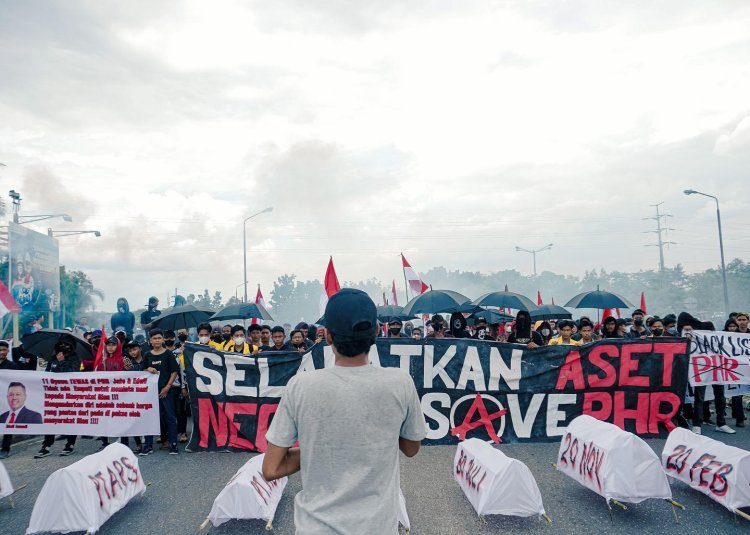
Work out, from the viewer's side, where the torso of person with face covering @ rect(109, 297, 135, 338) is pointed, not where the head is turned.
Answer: toward the camera

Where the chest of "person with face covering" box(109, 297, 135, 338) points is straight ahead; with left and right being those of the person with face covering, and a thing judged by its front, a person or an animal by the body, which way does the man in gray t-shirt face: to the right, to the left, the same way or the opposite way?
the opposite way

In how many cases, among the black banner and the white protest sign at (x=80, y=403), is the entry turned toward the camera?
2

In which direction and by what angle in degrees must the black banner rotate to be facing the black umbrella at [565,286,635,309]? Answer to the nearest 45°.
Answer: approximately 135° to its left

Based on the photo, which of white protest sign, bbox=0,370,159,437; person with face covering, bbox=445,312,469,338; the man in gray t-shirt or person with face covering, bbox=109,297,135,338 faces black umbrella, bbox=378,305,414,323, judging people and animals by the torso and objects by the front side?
the man in gray t-shirt

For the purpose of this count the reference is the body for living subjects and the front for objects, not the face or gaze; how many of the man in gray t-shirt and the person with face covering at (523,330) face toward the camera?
1

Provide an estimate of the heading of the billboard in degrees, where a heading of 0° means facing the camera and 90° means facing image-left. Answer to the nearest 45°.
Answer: approximately 315°

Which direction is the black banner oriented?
toward the camera

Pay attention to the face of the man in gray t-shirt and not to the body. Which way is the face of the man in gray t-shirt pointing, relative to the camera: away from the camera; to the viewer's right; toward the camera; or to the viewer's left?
away from the camera

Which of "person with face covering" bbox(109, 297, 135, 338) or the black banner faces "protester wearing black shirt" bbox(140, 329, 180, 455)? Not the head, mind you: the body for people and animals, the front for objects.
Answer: the person with face covering

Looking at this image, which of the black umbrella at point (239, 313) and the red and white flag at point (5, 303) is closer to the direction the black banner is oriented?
the red and white flag

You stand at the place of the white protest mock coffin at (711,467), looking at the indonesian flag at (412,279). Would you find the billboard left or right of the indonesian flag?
left

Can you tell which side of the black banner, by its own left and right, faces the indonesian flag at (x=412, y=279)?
back

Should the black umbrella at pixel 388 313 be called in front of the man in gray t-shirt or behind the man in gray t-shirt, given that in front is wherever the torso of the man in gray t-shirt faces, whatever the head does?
in front

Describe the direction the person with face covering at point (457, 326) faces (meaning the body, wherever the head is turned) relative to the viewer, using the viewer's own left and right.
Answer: facing the viewer

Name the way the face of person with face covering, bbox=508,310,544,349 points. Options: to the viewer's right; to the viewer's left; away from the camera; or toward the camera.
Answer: toward the camera
